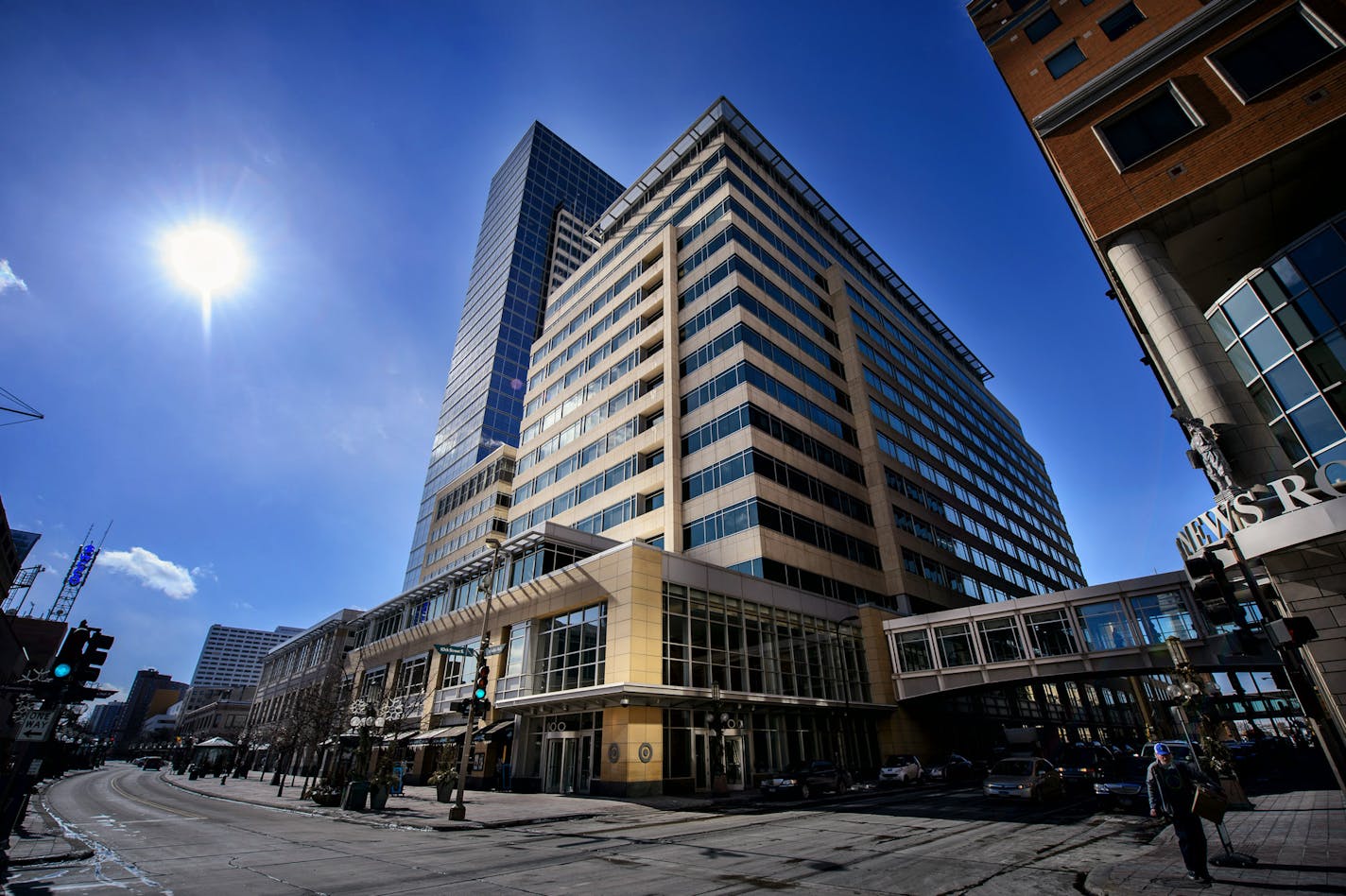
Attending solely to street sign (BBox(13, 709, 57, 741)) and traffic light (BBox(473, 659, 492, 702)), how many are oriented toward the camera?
2

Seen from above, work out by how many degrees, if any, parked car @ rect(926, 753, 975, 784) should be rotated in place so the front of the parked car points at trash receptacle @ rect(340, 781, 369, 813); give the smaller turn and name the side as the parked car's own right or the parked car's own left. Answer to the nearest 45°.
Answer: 0° — it already faces it

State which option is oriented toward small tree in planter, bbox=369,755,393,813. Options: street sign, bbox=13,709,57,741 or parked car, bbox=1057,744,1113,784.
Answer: the parked car

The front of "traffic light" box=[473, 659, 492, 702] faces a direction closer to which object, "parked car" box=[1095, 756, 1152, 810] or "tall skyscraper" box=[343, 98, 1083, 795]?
the parked car

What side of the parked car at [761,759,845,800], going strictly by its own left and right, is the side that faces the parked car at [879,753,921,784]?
back

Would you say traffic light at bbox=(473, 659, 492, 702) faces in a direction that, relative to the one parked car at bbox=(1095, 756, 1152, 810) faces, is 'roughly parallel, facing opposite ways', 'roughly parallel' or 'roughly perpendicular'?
roughly perpendicular

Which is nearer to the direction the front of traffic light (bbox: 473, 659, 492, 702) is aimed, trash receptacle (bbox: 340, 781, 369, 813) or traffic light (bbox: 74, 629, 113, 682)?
the traffic light

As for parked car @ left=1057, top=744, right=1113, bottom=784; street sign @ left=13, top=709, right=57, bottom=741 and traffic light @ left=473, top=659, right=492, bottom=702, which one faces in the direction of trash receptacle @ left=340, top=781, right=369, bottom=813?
the parked car

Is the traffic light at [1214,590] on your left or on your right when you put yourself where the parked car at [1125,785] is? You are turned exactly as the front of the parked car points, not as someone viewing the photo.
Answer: on your left

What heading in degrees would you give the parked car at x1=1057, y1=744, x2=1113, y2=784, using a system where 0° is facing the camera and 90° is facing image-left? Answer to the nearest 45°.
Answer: approximately 45°

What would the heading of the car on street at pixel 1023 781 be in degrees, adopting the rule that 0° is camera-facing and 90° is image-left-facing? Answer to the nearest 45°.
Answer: approximately 45°

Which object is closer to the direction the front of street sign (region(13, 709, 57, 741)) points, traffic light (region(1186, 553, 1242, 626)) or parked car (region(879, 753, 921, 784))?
the traffic light
